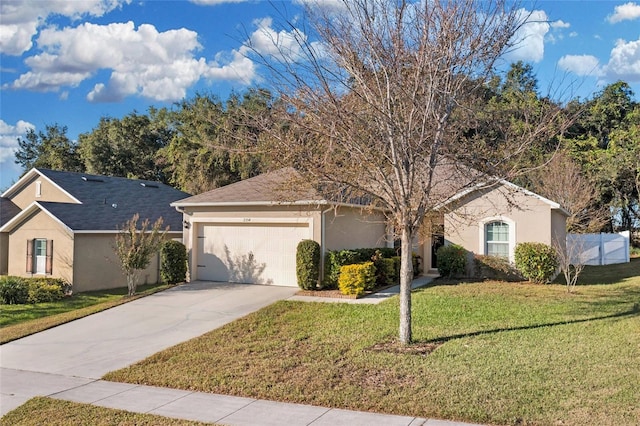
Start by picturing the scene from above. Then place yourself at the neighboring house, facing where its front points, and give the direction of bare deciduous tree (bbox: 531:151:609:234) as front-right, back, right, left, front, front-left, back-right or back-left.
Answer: back-left

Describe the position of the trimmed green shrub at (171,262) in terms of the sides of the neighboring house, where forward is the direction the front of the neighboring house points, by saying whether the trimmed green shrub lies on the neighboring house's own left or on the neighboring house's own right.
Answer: on the neighboring house's own left

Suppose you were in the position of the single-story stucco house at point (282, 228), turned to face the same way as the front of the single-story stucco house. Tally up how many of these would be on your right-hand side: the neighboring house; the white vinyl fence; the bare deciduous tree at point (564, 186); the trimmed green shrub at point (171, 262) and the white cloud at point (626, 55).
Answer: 2

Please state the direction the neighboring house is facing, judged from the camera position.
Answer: facing the viewer and to the left of the viewer

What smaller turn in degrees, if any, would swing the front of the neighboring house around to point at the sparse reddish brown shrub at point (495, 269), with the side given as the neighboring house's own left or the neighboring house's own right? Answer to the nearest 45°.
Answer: approximately 90° to the neighboring house's own left

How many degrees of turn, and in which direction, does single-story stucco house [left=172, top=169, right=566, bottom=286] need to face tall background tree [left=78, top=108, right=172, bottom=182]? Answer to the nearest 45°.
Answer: approximately 135° to its right

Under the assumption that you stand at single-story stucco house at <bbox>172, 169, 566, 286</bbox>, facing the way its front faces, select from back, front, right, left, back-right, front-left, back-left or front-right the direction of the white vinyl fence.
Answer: back-left

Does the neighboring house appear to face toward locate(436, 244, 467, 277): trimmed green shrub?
no

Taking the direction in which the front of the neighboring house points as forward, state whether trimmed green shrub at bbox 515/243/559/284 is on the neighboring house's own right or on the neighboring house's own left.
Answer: on the neighboring house's own left

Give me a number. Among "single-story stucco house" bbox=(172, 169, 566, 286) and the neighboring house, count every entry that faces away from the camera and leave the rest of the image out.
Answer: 0

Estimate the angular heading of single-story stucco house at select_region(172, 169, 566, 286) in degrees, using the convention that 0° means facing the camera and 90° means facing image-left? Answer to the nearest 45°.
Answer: approximately 0°

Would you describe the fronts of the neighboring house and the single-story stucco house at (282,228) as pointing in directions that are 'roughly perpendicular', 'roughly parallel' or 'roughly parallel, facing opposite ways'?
roughly parallel

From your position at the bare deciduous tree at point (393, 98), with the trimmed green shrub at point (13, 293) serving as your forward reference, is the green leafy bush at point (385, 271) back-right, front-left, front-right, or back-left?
front-right

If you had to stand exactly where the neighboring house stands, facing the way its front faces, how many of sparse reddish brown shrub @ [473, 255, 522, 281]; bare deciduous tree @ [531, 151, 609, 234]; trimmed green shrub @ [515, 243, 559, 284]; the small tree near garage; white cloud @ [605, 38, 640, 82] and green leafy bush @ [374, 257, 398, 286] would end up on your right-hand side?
0

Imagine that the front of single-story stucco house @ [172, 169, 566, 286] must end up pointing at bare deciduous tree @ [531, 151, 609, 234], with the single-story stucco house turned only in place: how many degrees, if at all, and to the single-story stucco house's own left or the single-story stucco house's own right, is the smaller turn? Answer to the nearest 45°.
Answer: approximately 135° to the single-story stucco house's own left
